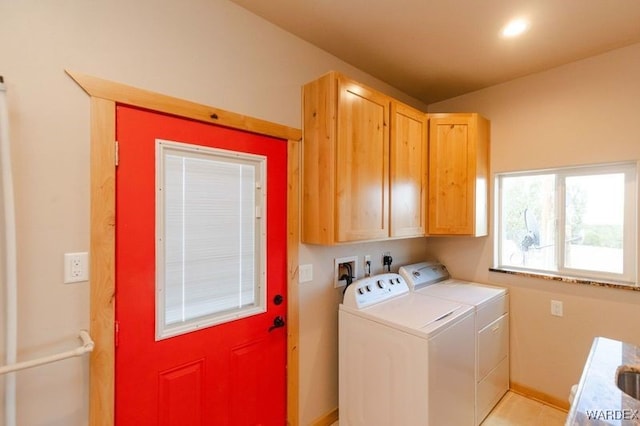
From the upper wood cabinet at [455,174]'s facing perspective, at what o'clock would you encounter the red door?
The red door is roughly at 1 o'clock from the upper wood cabinet.

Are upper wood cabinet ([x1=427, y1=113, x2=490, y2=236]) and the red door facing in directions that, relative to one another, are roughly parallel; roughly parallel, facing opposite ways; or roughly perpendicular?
roughly perpendicular

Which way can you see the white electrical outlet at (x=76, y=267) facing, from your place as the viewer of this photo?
facing the viewer

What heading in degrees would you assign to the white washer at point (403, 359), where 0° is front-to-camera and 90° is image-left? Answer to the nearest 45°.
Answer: approximately 315°

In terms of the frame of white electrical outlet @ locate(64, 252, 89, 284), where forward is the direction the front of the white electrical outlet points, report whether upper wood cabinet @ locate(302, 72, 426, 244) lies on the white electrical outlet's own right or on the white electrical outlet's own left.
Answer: on the white electrical outlet's own left

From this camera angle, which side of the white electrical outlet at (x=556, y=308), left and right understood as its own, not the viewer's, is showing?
front

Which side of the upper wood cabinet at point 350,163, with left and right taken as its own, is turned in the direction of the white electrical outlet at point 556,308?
left

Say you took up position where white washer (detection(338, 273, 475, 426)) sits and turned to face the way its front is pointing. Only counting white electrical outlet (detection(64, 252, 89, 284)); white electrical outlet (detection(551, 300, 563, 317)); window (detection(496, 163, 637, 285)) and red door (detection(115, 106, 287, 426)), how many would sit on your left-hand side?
2

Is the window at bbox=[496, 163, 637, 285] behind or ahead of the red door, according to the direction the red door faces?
ahead

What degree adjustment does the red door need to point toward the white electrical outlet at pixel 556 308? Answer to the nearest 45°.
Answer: approximately 45° to its left

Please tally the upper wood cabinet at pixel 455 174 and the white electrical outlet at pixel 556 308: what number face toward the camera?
2

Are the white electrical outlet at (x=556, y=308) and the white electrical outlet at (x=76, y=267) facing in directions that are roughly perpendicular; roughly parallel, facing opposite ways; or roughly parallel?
roughly perpendicular

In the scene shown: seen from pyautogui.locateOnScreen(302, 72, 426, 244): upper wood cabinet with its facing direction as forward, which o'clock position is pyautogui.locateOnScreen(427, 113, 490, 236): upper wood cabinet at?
pyautogui.locateOnScreen(427, 113, 490, 236): upper wood cabinet is roughly at 9 o'clock from pyautogui.locateOnScreen(302, 72, 426, 244): upper wood cabinet.

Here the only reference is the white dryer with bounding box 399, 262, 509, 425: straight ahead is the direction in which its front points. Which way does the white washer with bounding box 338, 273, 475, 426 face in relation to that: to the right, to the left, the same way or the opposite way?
the same way

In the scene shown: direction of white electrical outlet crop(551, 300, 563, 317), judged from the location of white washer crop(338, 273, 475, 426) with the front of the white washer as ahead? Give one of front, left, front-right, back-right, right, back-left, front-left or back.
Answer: left

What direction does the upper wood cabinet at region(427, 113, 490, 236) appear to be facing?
toward the camera

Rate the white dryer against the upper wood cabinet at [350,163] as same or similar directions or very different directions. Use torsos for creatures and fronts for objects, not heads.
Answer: same or similar directions
